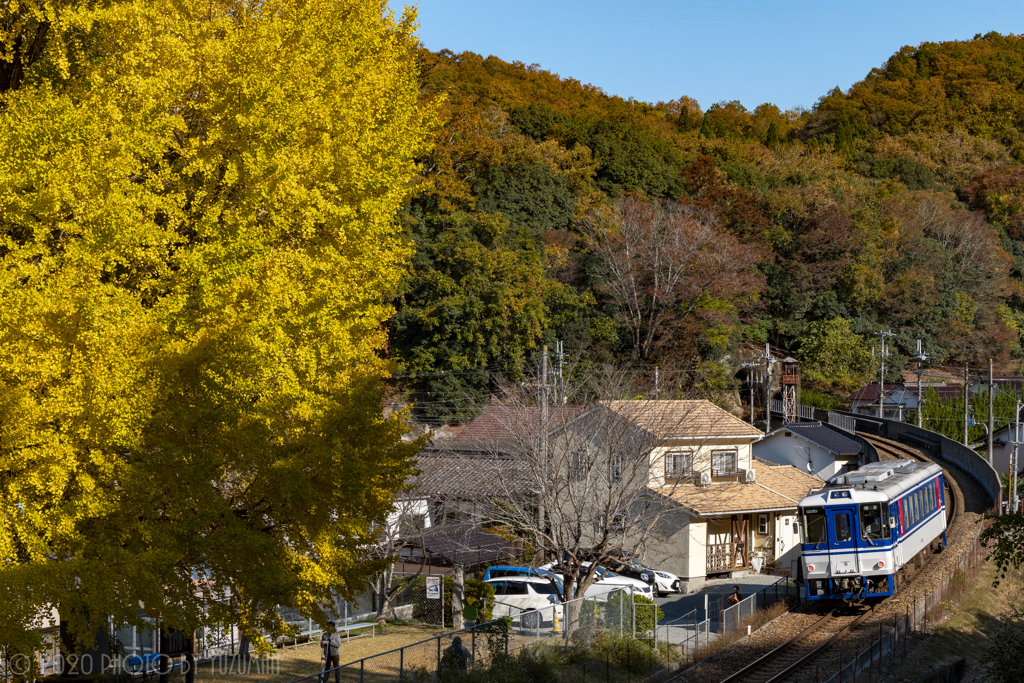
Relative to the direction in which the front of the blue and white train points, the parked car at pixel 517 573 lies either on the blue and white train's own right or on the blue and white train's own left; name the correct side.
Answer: on the blue and white train's own right

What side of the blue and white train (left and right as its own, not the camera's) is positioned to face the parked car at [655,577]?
right

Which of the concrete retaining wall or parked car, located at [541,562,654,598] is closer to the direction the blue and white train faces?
the parked car

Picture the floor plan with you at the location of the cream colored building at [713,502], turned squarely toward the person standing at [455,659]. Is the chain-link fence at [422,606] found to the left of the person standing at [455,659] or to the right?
right

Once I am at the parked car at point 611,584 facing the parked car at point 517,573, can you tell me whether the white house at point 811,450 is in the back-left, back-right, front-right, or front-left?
back-right

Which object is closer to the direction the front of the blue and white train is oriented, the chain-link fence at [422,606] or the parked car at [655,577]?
the chain-link fence

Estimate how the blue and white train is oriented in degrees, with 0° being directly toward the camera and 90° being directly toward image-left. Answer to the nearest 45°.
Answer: approximately 45°

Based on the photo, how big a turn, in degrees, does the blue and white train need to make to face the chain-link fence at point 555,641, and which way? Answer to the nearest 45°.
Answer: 0° — it already faces it

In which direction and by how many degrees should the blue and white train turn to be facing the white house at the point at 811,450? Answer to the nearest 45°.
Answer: approximately 135° to its right

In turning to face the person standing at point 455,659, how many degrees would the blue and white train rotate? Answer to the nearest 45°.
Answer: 0° — it already faces them

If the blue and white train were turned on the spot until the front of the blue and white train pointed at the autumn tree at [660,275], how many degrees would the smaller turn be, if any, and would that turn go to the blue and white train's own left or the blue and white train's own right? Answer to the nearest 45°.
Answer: approximately 135° to the blue and white train's own right

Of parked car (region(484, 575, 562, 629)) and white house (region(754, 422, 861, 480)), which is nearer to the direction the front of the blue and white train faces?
the parked car

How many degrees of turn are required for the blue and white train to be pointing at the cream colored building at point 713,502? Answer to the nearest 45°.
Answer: approximately 90° to its right
